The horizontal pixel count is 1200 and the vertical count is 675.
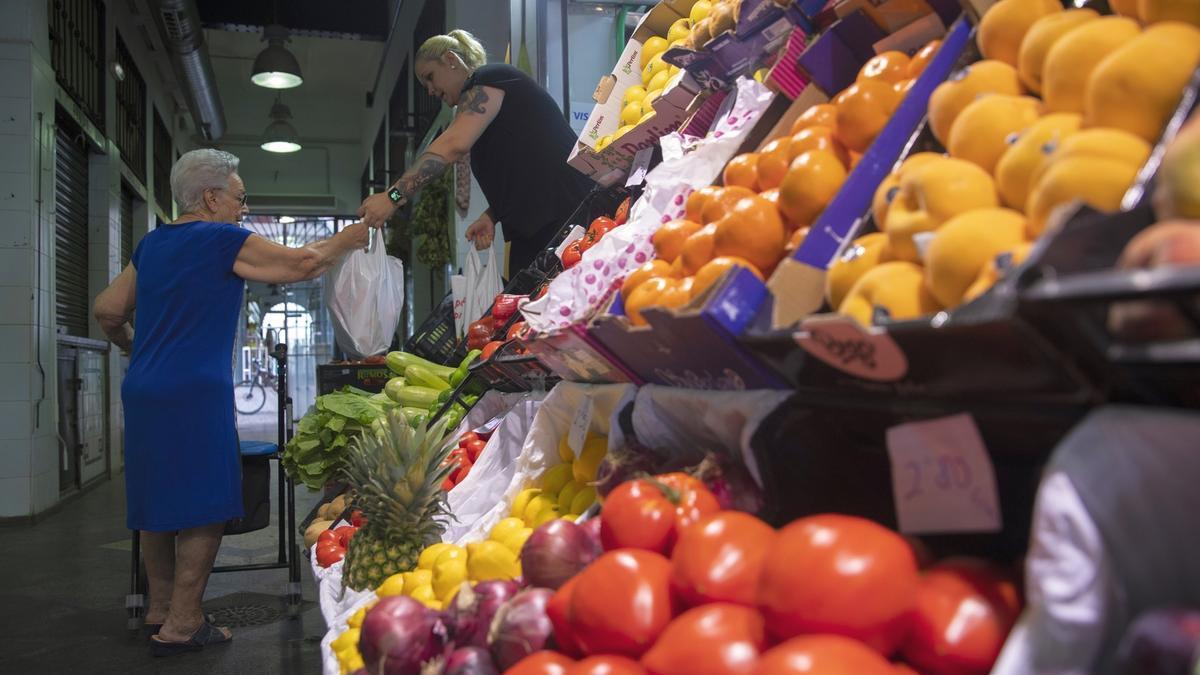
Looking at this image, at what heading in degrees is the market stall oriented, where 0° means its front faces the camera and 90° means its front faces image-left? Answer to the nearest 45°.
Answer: approximately 45°

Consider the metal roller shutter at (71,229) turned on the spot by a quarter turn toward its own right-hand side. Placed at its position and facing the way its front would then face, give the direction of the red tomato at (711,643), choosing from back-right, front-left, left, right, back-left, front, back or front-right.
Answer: front

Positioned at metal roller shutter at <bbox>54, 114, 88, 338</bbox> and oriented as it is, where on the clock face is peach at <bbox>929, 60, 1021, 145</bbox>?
The peach is roughly at 3 o'clock from the metal roller shutter.

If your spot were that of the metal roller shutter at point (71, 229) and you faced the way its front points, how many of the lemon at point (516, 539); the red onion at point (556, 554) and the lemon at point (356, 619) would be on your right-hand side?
3

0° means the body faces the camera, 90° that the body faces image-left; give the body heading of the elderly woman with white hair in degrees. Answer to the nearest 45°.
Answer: approximately 225°

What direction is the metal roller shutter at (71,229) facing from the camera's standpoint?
to the viewer's right
